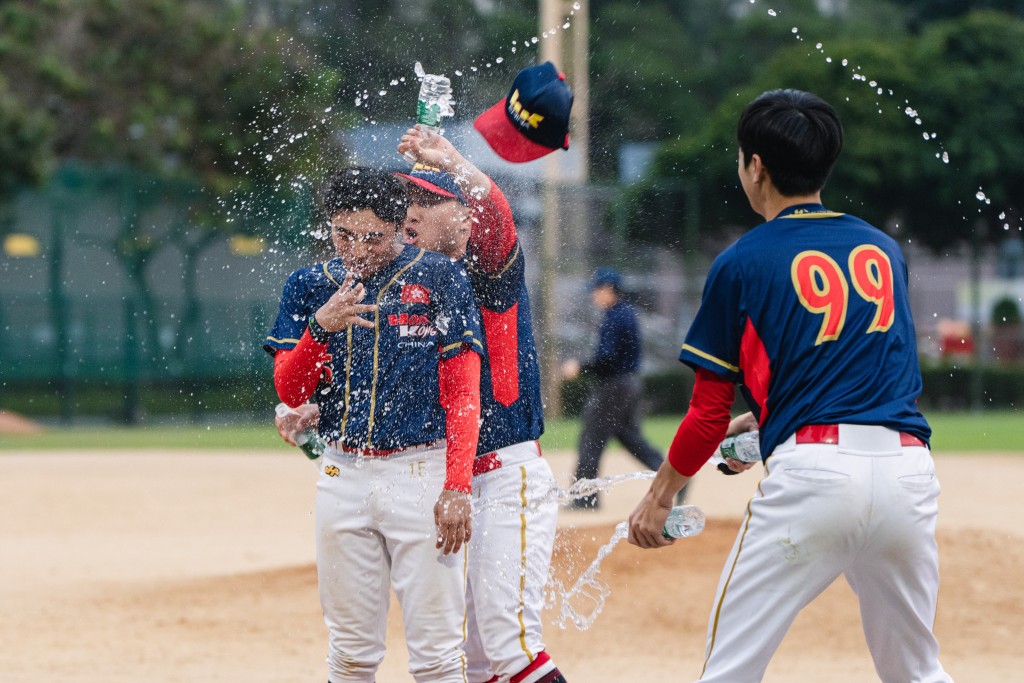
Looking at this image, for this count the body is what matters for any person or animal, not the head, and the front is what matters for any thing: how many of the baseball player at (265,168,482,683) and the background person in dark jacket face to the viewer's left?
1

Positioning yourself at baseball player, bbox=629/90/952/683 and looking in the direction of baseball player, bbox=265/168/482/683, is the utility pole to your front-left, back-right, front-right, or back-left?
front-right

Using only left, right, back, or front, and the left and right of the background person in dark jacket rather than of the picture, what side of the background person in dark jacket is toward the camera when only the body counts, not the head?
left

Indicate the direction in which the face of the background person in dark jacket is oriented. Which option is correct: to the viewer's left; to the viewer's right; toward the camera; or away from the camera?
to the viewer's left

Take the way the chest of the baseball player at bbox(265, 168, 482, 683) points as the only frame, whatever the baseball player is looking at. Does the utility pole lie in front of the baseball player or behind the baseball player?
behind

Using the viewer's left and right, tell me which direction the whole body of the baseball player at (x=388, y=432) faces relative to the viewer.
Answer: facing the viewer

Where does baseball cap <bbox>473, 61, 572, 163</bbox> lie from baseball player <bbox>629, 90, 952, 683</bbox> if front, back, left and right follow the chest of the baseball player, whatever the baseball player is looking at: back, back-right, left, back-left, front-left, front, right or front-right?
front

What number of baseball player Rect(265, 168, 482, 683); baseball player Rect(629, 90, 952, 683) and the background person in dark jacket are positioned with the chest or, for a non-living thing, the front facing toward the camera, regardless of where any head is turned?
1

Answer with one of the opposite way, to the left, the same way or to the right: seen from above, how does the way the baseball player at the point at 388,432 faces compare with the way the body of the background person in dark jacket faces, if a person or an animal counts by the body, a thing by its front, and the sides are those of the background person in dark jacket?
to the left

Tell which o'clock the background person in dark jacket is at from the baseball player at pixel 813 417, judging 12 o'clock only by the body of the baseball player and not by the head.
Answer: The background person in dark jacket is roughly at 1 o'clock from the baseball player.

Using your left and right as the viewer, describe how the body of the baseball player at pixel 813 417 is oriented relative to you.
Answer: facing away from the viewer and to the left of the viewer
